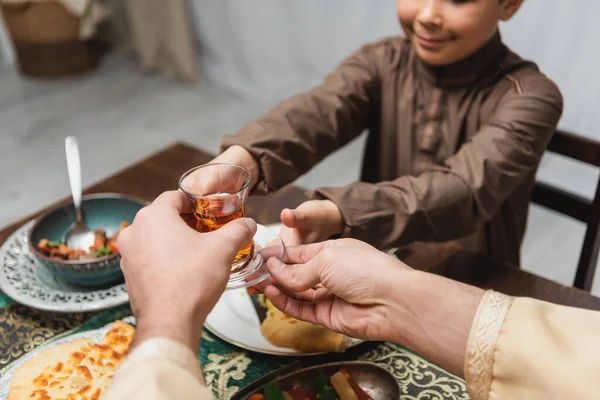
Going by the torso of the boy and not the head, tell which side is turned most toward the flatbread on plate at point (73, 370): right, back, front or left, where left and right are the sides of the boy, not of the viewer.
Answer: front

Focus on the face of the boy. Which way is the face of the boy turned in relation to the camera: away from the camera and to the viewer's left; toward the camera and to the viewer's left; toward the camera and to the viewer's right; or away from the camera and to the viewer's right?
toward the camera and to the viewer's left

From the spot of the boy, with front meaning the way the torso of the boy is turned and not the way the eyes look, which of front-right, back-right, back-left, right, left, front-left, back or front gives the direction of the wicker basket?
right

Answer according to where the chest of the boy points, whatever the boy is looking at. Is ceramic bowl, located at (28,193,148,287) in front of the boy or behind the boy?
in front

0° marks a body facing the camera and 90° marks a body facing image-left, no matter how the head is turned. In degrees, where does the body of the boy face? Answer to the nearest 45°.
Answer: approximately 45°

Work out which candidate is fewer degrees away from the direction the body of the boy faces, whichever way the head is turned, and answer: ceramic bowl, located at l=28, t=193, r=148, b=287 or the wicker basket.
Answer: the ceramic bowl

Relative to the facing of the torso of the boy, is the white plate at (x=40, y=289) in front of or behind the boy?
in front

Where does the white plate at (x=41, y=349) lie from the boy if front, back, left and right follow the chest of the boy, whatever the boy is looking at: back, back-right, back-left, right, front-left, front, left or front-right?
front
